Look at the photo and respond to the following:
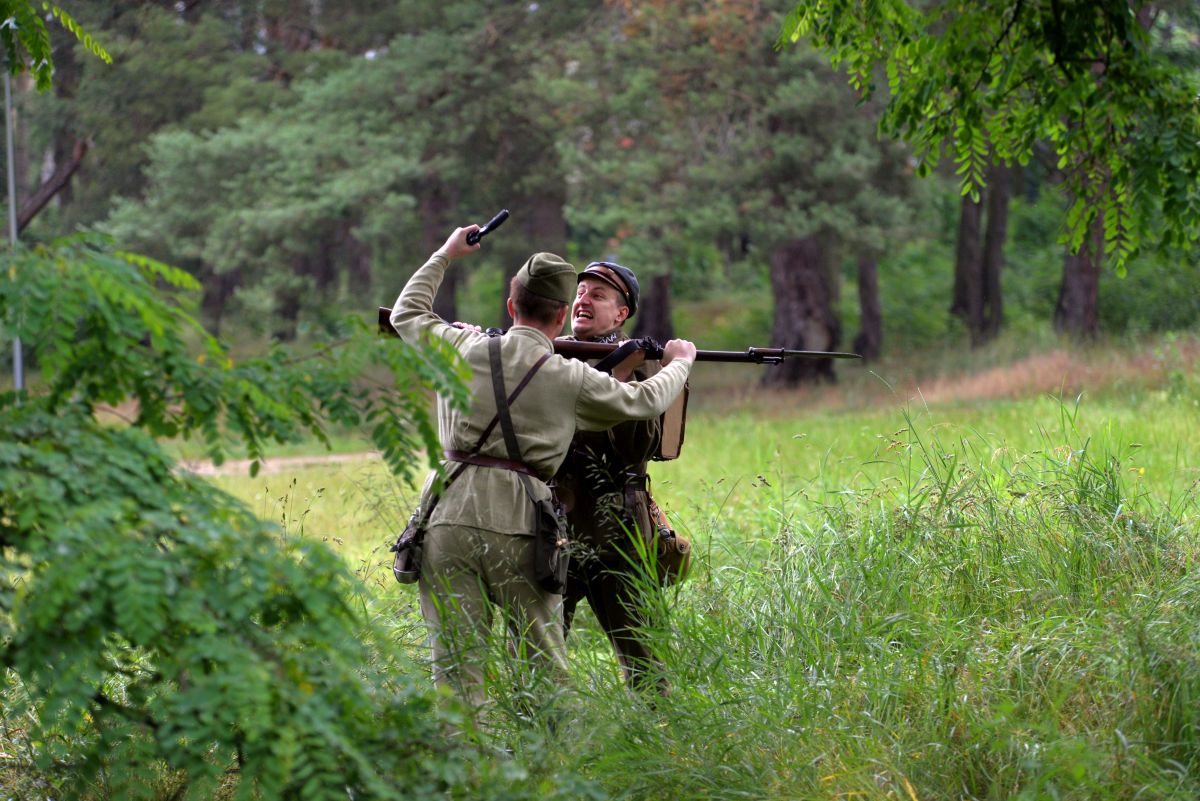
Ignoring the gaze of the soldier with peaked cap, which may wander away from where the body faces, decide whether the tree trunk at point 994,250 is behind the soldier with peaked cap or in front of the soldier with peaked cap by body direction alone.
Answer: behind

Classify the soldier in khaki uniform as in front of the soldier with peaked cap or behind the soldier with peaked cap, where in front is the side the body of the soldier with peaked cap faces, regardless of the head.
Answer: in front

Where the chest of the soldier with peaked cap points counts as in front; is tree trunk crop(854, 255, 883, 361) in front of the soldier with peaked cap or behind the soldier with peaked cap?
behind

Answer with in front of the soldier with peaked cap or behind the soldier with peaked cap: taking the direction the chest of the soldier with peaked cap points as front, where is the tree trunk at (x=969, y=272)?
behind

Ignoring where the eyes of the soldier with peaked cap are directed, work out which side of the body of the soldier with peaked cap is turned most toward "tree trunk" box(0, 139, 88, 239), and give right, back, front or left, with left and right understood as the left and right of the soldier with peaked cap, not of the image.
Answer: right

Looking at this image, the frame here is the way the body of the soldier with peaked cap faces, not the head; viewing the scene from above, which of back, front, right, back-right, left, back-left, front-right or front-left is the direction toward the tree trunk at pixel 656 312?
back-right

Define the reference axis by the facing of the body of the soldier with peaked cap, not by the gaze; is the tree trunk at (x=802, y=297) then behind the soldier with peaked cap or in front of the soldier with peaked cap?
behind

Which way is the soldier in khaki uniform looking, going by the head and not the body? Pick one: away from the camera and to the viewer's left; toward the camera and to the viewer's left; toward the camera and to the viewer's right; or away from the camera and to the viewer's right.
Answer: away from the camera and to the viewer's right

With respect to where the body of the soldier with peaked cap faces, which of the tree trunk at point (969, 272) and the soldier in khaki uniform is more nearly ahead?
the soldier in khaki uniform

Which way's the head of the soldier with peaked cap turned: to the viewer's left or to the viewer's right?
to the viewer's left

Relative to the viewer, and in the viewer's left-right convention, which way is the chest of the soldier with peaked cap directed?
facing the viewer and to the left of the viewer
